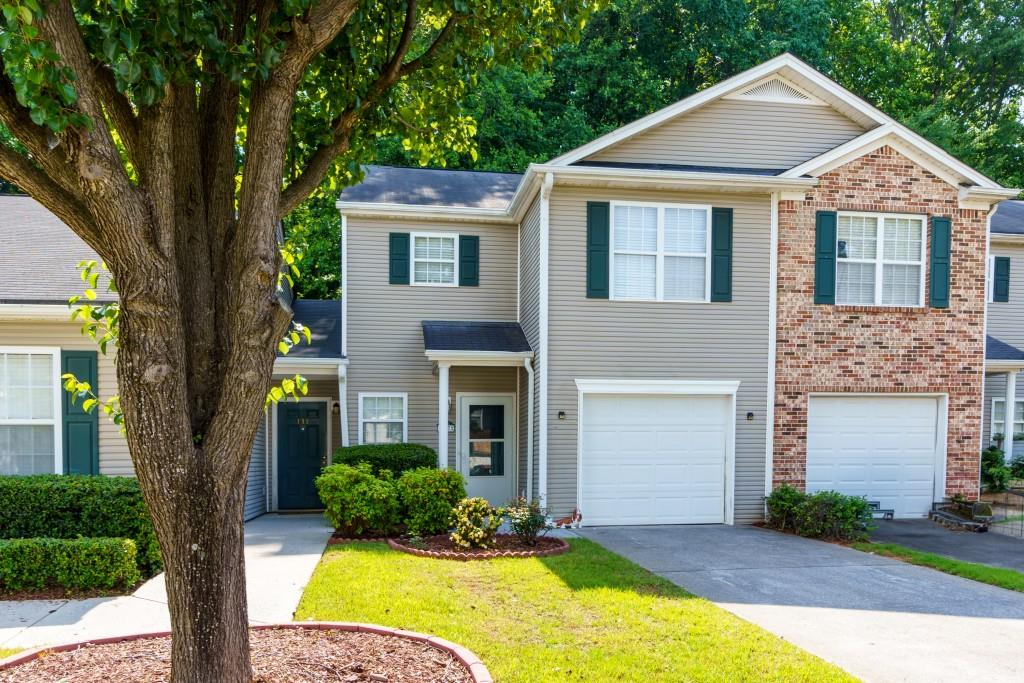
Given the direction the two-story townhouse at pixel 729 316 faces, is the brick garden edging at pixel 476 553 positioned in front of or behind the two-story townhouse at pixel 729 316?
in front

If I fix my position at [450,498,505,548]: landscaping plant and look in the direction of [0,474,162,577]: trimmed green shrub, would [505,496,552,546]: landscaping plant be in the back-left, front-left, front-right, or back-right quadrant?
back-left

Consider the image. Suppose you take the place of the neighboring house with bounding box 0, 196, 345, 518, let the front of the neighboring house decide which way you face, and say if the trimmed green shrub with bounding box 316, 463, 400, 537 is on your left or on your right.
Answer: on your left

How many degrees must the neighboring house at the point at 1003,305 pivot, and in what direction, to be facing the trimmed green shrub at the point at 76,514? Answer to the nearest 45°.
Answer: approximately 45° to its right

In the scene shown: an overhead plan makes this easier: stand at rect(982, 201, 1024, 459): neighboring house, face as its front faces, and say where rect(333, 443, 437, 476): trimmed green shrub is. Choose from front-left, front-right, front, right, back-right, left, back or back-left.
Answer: front-right

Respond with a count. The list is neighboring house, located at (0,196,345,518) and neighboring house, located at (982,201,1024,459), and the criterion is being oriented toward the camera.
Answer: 2

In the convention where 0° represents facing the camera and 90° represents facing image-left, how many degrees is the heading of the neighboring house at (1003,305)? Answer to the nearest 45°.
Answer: approximately 0°

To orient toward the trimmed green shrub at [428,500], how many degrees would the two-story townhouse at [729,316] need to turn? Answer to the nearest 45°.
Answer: approximately 45° to its right
